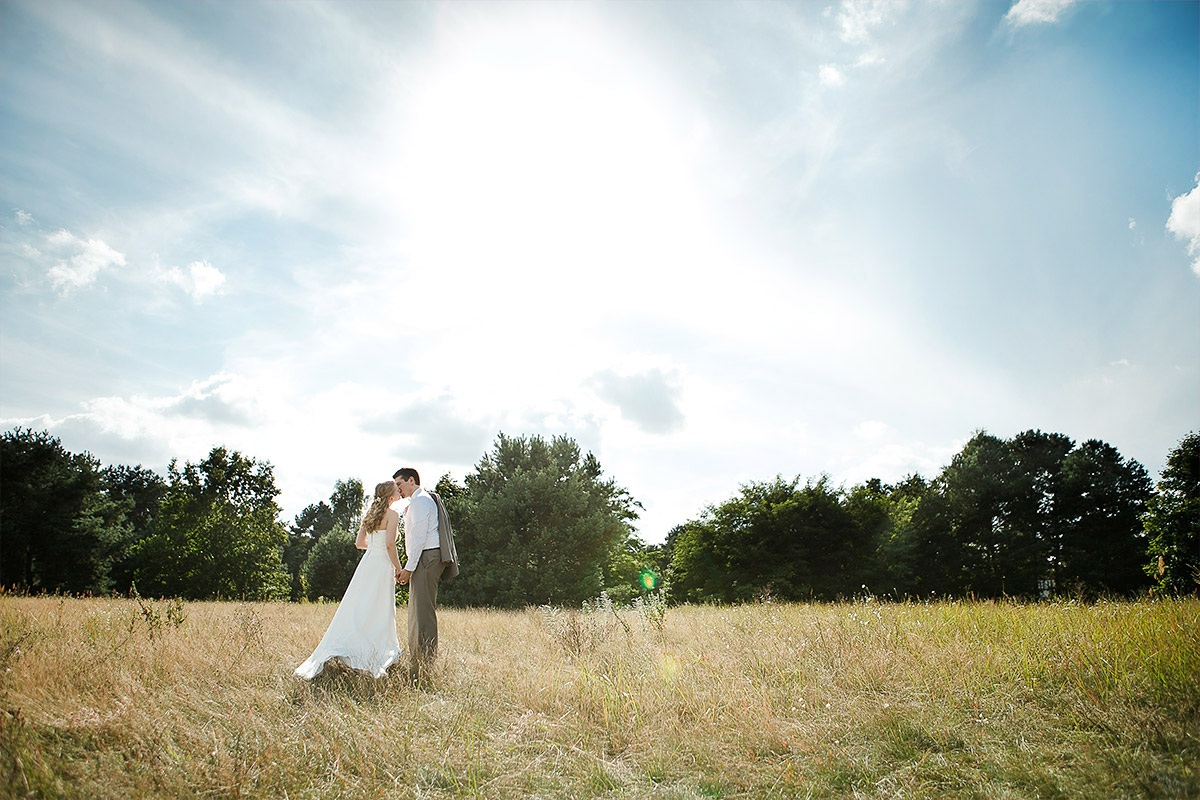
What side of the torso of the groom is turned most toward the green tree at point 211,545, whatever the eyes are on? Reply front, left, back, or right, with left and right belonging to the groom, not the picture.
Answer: right

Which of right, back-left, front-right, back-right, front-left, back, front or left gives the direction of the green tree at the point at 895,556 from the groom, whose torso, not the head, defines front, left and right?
back-right

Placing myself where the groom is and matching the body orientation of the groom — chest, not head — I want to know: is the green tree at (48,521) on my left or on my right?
on my right

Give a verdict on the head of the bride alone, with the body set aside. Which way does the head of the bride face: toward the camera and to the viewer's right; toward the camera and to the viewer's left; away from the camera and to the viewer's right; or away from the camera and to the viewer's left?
away from the camera and to the viewer's right

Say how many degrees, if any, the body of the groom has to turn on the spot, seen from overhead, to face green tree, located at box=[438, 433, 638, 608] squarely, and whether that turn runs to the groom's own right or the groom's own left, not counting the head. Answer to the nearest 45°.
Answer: approximately 90° to the groom's own right

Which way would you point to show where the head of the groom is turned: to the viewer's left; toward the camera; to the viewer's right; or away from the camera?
to the viewer's left

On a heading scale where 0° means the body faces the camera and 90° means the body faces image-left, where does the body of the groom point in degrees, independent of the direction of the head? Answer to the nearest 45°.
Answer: approximately 90°

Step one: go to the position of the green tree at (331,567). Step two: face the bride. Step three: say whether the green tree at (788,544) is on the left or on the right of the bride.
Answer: left

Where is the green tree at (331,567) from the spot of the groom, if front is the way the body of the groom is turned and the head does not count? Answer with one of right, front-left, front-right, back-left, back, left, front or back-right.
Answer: right
